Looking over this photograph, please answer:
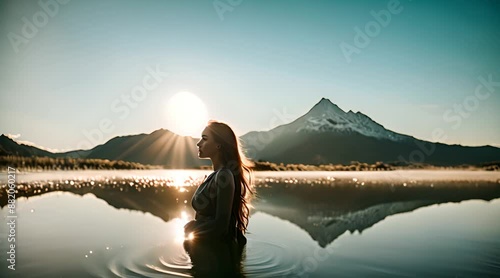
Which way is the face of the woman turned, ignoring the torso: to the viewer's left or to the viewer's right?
to the viewer's left

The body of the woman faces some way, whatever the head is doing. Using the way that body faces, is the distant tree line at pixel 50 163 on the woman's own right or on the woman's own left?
on the woman's own right

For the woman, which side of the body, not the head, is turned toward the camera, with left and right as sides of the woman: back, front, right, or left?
left
